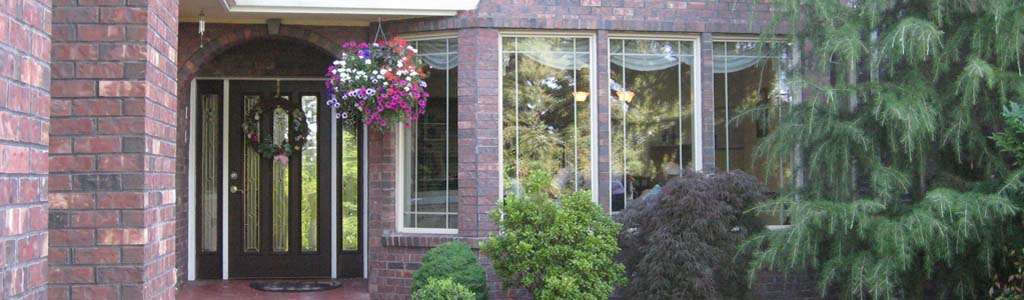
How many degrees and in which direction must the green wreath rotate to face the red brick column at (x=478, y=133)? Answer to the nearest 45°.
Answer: approximately 45° to its left

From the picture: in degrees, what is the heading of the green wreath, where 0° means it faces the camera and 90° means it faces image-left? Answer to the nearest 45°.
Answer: approximately 0°

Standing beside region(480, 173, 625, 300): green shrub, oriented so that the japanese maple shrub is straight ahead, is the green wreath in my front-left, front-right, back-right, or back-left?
back-left

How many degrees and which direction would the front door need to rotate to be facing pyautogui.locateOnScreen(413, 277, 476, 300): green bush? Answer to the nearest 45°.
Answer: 0° — it already faces it
